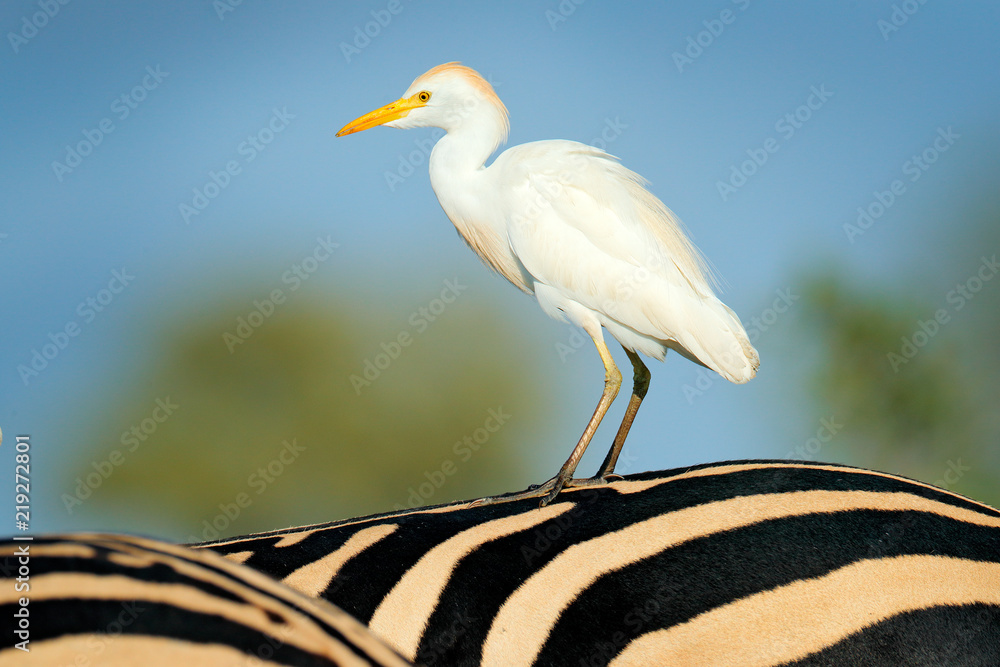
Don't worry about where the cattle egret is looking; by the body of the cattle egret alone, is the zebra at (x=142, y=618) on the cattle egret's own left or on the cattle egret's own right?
on the cattle egret's own left

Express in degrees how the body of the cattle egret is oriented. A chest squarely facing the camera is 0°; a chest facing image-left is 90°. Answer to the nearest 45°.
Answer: approximately 90°
